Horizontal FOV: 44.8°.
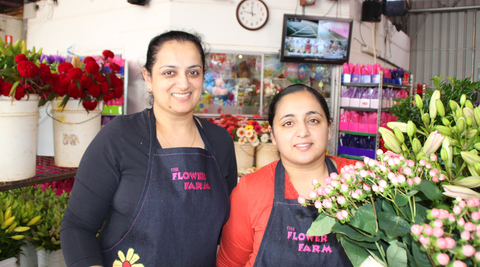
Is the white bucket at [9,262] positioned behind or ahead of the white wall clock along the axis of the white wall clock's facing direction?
ahead

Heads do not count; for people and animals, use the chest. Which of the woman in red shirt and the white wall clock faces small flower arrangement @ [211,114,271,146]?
the white wall clock

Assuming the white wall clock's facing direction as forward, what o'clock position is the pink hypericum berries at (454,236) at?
The pink hypericum berries is roughly at 12 o'clock from the white wall clock.

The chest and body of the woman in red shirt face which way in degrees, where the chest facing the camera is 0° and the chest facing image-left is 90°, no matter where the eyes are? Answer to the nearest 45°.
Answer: approximately 0°

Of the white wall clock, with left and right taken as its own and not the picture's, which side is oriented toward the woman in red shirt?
front

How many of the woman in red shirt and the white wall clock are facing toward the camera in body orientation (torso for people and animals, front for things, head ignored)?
2

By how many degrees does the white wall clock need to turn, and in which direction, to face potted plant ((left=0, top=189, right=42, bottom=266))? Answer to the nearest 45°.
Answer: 0° — it already faces it

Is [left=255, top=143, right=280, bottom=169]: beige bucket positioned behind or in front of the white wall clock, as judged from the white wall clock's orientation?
in front
